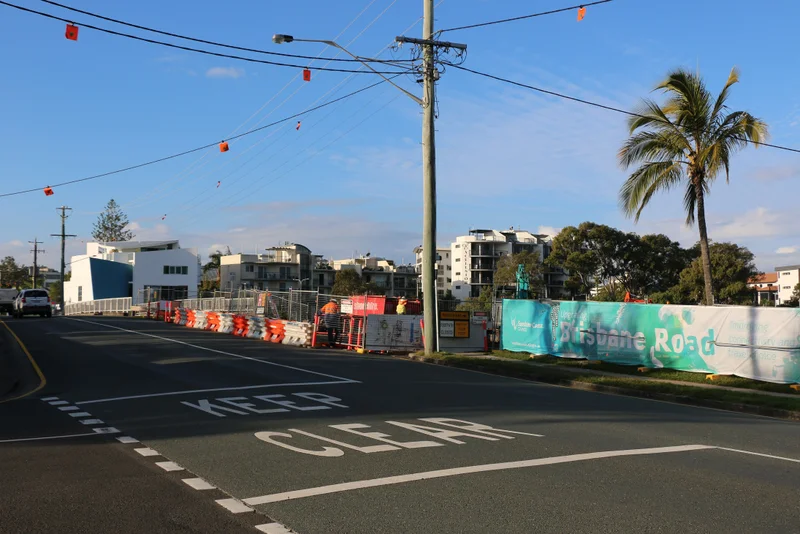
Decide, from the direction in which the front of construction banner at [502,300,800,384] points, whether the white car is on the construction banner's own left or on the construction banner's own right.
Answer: on the construction banner's own right

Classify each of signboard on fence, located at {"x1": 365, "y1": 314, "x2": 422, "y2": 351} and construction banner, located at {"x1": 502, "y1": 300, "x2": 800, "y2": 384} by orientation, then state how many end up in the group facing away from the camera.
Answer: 0

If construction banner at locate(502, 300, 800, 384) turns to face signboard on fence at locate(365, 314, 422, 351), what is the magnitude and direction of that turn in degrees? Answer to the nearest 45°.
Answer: approximately 90° to its right

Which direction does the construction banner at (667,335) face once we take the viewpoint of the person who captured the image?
facing the viewer and to the left of the viewer

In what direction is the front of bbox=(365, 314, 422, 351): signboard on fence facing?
toward the camera

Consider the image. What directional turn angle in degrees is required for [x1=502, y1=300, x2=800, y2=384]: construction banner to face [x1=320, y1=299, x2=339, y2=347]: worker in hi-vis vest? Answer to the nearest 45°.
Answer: approximately 90° to its right

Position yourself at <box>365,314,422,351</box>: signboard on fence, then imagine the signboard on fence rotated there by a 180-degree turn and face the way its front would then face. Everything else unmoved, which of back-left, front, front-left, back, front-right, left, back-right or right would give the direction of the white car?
front-left

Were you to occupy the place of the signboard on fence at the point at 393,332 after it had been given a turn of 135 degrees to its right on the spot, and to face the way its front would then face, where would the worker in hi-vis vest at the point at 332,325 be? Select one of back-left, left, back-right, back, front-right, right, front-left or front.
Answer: front

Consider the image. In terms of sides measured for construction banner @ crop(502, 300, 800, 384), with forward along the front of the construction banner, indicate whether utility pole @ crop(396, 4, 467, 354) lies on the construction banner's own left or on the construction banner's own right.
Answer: on the construction banner's own right
